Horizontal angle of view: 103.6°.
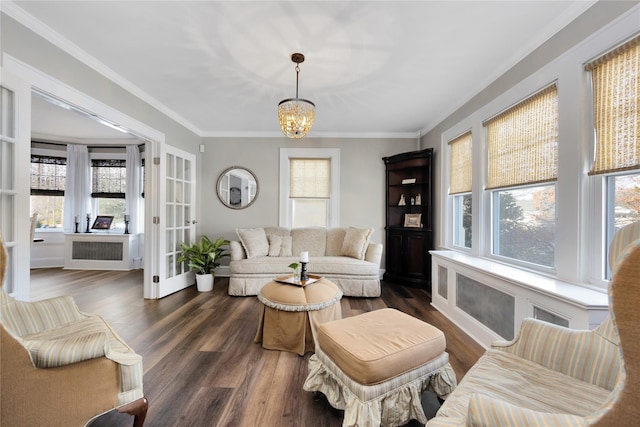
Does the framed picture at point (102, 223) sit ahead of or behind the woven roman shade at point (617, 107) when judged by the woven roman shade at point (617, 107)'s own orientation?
ahead

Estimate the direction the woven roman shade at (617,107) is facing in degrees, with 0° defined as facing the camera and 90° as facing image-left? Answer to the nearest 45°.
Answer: approximately 45°

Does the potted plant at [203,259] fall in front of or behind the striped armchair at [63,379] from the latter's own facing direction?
in front

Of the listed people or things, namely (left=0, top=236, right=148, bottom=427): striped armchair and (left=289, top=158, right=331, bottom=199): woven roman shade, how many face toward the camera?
1

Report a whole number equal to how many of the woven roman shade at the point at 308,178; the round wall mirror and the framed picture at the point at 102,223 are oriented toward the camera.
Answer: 3

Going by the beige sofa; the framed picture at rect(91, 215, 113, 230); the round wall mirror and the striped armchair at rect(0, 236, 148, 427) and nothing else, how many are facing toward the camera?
3

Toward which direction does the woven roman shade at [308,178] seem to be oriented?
toward the camera

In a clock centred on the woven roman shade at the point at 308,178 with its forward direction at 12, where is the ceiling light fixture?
The ceiling light fixture is roughly at 12 o'clock from the woven roman shade.

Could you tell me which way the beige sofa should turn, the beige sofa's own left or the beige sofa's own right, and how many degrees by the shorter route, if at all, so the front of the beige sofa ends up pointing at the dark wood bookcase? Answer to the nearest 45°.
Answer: approximately 90° to the beige sofa's own left

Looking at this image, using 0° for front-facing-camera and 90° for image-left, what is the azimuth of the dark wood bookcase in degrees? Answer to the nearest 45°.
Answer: approximately 45°

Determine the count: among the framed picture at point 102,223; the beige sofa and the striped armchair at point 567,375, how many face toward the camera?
2

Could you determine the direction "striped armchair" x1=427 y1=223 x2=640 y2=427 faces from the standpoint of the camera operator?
facing away from the viewer and to the left of the viewer

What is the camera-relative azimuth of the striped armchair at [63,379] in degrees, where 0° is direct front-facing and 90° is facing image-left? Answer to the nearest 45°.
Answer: approximately 225°

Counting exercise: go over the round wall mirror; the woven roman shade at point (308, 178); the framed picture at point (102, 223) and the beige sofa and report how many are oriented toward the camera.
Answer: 4

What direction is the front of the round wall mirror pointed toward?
toward the camera

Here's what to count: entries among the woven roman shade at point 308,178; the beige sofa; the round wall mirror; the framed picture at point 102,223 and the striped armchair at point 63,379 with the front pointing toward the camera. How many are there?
4

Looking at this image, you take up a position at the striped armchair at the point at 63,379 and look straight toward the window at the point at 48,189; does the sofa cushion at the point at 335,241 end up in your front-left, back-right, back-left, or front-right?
front-right

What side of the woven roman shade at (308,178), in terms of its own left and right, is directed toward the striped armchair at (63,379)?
front
